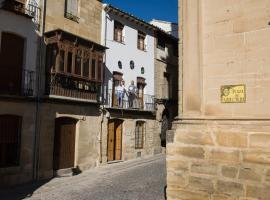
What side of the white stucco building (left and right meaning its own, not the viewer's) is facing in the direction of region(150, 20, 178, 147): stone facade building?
left

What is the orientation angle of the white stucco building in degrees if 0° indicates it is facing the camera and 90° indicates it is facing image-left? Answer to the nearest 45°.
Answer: approximately 315°

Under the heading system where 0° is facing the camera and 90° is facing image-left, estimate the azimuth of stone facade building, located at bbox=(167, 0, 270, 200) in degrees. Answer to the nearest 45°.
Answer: approximately 0°

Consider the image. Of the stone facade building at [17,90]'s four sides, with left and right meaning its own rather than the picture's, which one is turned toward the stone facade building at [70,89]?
left

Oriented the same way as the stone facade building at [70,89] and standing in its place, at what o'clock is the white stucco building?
The white stucco building is roughly at 9 o'clock from the stone facade building.

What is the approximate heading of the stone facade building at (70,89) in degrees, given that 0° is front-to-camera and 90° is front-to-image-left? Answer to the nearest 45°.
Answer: approximately 315°

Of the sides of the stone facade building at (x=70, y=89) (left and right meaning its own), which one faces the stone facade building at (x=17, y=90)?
right
